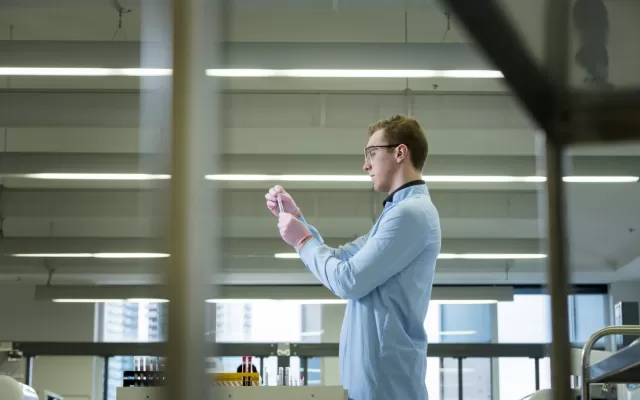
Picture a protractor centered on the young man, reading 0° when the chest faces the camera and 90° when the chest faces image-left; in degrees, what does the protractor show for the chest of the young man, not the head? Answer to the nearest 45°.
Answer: approximately 90°

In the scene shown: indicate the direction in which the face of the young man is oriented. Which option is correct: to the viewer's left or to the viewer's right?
to the viewer's left

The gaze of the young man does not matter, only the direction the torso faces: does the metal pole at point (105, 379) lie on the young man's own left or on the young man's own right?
on the young man's own right

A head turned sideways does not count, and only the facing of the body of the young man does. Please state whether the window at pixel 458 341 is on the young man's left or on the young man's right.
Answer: on the young man's right

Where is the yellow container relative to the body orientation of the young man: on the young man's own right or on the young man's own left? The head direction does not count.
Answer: on the young man's own right

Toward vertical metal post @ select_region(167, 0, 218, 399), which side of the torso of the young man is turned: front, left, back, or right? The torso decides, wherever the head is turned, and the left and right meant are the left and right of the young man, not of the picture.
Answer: left

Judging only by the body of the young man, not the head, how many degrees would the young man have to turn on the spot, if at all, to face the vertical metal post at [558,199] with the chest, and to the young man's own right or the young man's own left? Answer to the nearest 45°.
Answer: approximately 90° to the young man's own left
